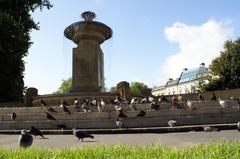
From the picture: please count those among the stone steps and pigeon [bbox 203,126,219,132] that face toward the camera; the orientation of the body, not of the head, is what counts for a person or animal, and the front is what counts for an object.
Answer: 1

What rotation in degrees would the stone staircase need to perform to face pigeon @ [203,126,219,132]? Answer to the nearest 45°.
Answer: approximately 45° to its left

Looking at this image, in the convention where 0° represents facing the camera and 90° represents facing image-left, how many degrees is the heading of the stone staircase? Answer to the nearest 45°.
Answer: approximately 0°

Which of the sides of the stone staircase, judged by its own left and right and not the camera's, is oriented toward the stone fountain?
back

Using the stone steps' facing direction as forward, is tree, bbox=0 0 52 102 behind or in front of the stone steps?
behind
